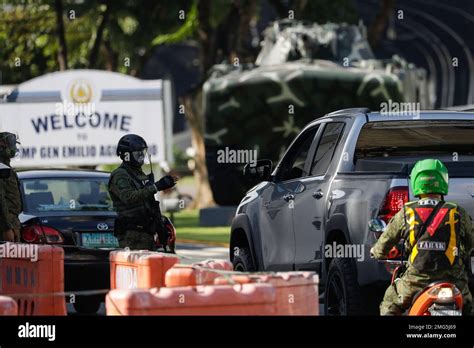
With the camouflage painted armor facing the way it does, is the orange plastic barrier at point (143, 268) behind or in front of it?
in front

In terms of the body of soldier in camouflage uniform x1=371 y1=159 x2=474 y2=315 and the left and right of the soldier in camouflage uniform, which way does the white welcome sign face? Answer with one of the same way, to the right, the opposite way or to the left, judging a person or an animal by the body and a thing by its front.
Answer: the opposite way

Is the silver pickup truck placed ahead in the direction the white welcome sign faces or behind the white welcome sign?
ahead

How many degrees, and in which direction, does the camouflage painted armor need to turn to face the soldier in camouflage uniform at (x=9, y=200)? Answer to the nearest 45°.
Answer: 0° — it already faces them

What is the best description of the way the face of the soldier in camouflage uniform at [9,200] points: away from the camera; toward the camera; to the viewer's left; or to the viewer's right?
to the viewer's right

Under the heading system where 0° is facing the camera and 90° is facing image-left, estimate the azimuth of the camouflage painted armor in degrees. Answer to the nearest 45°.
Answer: approximately 0°

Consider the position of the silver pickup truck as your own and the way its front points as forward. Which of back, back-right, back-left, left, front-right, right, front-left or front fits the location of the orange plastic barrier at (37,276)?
front-left

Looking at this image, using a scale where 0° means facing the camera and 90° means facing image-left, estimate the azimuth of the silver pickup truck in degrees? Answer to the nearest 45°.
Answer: approximately 135°

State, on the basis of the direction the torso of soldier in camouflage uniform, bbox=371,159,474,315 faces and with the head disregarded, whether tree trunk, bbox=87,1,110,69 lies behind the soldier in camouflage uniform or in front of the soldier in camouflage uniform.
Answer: in front

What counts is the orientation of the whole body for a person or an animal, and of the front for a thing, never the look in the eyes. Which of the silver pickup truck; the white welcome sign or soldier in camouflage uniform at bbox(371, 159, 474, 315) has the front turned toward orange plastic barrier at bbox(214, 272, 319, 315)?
the white welcome sign

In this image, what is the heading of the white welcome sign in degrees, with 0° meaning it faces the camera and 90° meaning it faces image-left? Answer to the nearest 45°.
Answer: approximately 0°
